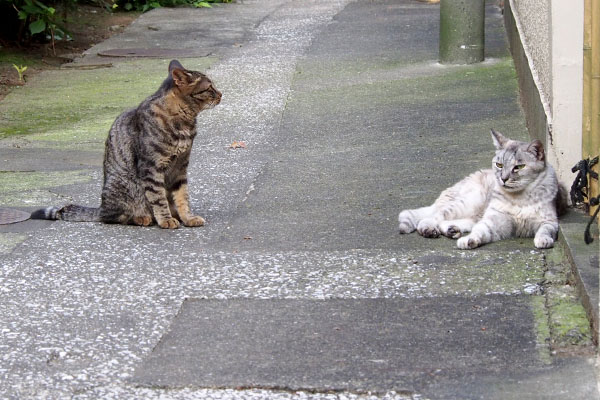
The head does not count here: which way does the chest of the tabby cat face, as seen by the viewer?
to the viewer's right

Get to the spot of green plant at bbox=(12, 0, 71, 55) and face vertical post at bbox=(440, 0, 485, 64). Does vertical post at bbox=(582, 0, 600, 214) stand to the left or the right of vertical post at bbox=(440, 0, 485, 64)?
right

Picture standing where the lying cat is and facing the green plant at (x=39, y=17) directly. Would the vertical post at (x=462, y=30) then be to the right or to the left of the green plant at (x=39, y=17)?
right

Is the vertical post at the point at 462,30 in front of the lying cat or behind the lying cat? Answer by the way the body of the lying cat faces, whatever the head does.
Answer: behind

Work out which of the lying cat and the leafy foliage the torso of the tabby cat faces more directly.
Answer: the lying cat

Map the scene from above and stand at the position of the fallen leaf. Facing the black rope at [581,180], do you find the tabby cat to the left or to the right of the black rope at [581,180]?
right
